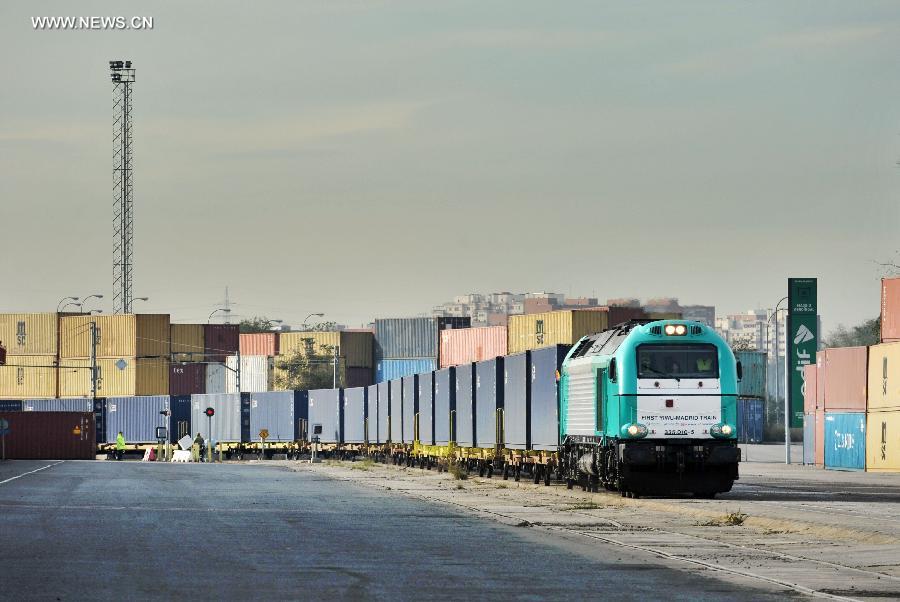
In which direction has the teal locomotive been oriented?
toward the camera

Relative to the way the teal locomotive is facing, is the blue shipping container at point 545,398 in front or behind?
behind

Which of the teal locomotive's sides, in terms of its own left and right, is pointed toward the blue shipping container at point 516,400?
back

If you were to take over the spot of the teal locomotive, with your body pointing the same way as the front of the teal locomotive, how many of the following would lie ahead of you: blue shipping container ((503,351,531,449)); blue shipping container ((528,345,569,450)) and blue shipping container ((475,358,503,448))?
0

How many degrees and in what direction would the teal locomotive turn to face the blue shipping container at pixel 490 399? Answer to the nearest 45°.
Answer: approximately 180°
